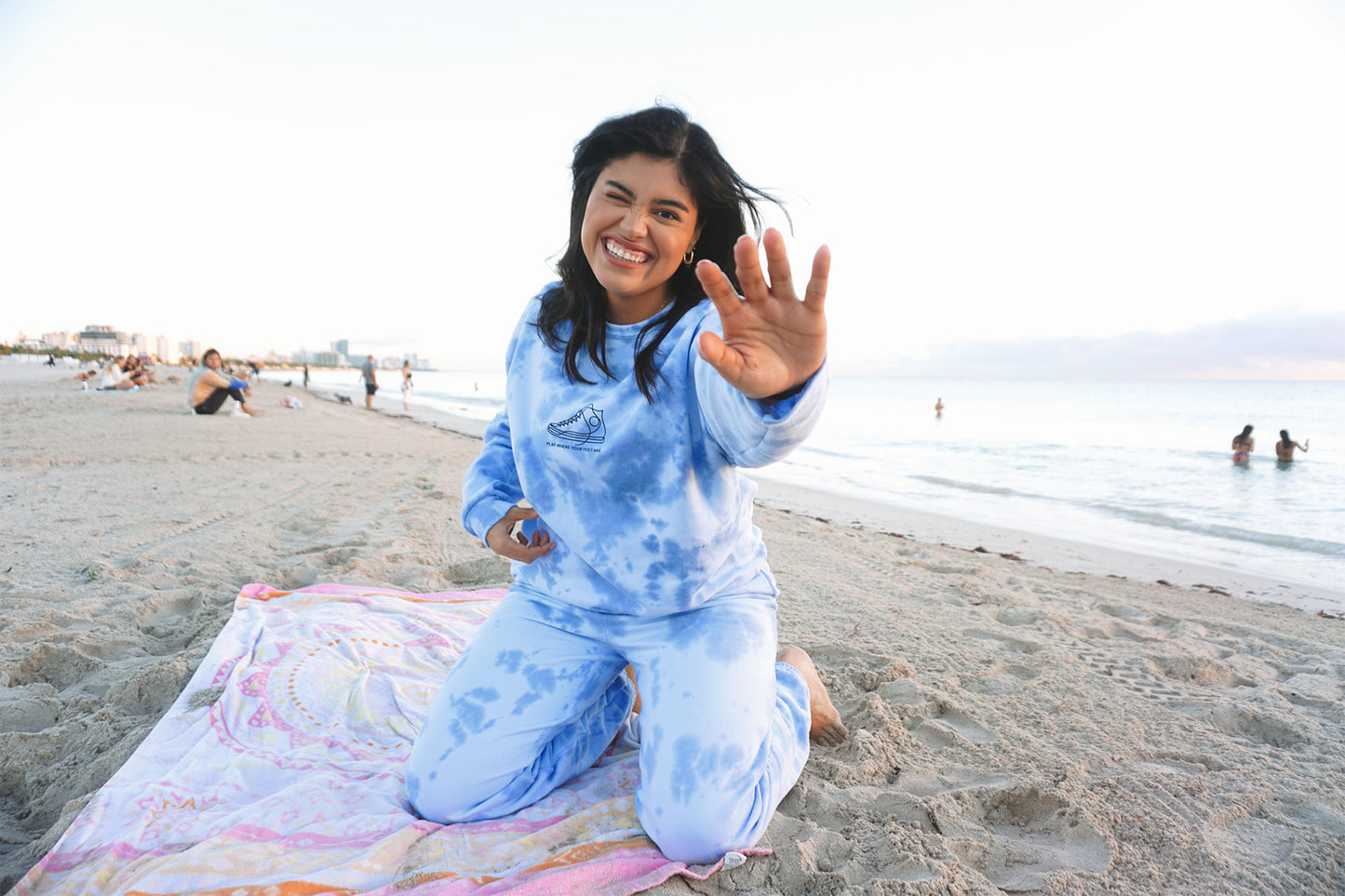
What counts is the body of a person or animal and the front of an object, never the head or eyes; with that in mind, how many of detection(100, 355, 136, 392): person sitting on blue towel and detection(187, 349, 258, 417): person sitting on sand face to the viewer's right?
2

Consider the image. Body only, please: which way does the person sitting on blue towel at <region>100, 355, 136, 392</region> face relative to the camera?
to the viewer's right

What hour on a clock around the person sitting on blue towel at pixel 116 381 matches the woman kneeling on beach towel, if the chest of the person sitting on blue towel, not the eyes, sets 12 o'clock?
The woman kneeling on beach towel is roughly at 3 o'clock from the person sitting on blue towel.

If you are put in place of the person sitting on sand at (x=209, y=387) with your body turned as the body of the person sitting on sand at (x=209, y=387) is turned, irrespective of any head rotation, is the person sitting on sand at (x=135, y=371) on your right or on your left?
on your left

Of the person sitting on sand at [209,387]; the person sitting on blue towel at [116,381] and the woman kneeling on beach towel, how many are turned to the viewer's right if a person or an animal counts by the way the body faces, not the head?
2

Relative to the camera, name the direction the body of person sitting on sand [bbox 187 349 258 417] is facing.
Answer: to the viewer's right

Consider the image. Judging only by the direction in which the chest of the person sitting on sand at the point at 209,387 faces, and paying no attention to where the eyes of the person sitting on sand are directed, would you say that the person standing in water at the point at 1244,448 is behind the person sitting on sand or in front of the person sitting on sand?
in front

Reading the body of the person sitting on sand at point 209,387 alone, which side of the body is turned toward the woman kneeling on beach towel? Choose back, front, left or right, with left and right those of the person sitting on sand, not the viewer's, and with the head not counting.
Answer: right

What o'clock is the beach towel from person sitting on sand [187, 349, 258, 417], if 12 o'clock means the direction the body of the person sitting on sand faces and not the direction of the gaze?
The beach towel is roughly at 3 o'clock from the person sitting on sand.

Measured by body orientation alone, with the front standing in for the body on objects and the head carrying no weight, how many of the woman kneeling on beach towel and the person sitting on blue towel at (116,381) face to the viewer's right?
1

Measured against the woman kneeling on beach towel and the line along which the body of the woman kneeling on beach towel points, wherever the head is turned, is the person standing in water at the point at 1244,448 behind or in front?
behind
